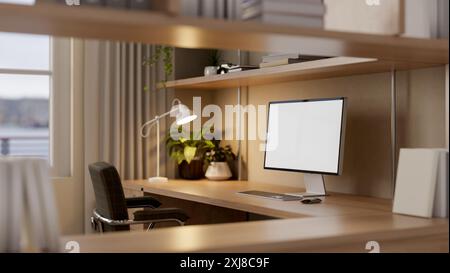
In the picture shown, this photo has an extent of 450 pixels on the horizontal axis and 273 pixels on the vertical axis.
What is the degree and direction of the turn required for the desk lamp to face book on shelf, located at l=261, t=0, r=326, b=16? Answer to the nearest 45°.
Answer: approximately 90° to its right

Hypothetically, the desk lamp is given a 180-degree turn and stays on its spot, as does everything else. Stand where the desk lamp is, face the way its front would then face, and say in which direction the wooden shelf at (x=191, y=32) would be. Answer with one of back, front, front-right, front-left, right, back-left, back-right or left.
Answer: left

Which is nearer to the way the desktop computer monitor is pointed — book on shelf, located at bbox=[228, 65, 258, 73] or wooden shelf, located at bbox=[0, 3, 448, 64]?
the wooden shelf

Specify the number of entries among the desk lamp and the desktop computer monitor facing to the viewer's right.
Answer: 1

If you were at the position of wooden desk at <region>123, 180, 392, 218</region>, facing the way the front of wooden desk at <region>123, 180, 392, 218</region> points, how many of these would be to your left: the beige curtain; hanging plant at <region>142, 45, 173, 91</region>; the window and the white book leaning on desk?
1

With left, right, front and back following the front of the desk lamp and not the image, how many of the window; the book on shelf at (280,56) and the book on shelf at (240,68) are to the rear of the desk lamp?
1

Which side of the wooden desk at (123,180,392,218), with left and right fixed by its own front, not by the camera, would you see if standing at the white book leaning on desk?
left

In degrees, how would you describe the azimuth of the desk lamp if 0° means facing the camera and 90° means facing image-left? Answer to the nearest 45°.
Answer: approximately 270°

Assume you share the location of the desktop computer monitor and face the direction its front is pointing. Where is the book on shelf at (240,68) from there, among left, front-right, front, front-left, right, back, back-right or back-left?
right

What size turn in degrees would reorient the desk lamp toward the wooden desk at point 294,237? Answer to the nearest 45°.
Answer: approximately 90° to its right

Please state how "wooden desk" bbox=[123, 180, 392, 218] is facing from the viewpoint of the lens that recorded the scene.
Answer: facing the viewer and to the left of the viewer

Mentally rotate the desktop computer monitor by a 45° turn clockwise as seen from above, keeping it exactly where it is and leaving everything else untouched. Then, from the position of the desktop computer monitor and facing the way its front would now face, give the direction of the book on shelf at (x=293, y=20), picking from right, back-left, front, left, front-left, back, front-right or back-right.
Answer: left
